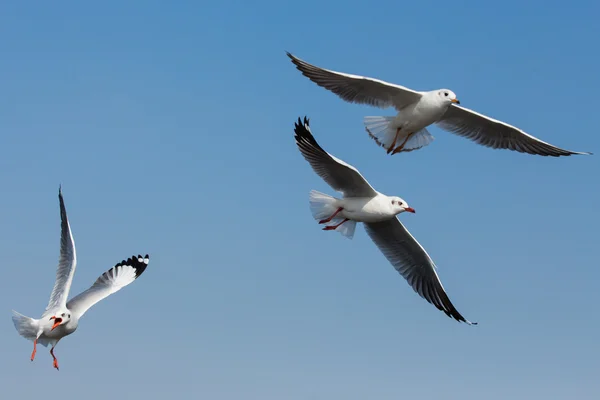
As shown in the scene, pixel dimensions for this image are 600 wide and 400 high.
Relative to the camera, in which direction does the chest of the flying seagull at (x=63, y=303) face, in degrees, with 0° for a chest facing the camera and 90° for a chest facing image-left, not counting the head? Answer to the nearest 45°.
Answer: approximately 315°
